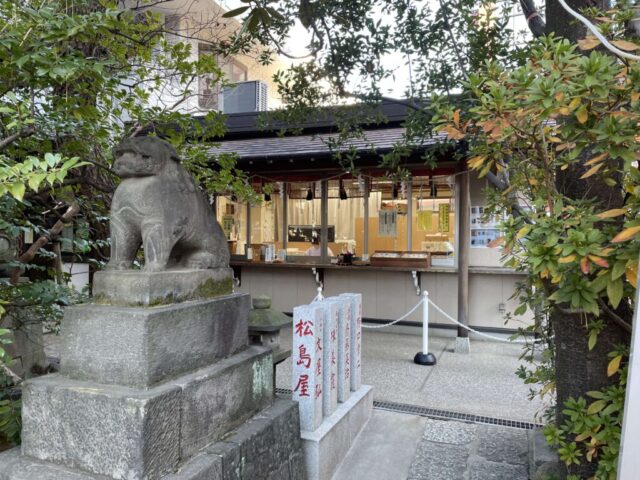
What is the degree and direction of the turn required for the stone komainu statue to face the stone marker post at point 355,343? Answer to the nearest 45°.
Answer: approximately 180°

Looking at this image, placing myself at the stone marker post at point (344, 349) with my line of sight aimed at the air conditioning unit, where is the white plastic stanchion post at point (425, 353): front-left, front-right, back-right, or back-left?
front-right

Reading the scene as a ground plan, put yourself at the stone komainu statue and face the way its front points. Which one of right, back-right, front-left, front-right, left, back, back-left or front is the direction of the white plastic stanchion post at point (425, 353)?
back

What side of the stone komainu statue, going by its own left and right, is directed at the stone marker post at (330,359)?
back

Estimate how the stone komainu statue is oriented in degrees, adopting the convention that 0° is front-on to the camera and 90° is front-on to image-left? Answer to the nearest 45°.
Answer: approximately 45°

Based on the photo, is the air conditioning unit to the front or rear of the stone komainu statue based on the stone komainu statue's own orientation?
to the rear

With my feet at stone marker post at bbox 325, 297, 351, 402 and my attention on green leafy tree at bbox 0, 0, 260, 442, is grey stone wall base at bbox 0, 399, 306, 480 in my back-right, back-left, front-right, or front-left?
front-left

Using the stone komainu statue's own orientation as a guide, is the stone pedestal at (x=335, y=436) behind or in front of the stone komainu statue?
behind

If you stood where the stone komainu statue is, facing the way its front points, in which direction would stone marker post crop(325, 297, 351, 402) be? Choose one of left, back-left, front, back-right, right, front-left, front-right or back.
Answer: back
